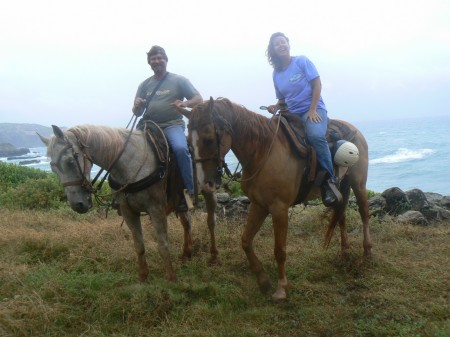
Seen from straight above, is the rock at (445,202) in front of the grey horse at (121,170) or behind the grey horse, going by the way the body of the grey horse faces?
behind

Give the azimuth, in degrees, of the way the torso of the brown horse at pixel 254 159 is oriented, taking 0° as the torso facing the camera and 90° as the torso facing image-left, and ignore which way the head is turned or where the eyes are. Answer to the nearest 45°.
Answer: approximately 45°

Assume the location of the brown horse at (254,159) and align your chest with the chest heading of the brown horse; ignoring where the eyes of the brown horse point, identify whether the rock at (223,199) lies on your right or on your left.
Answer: on your right

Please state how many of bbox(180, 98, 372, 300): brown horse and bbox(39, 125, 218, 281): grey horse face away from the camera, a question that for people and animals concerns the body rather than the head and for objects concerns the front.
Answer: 0

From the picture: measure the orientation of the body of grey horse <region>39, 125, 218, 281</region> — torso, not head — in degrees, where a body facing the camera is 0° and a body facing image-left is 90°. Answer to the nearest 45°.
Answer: approximately 45°

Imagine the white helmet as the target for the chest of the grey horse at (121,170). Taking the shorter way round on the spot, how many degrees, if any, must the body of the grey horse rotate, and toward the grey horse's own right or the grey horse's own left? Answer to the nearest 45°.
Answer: approximately 135° to the grey horse's own left

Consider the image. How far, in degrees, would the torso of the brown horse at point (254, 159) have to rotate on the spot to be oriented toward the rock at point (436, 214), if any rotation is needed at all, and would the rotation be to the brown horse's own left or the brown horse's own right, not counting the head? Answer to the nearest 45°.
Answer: approximately 180°

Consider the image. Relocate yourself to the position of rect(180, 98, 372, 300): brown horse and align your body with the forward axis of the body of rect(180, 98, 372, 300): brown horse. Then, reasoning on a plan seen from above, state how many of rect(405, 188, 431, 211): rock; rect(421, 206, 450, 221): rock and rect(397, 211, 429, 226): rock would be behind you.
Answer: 3
